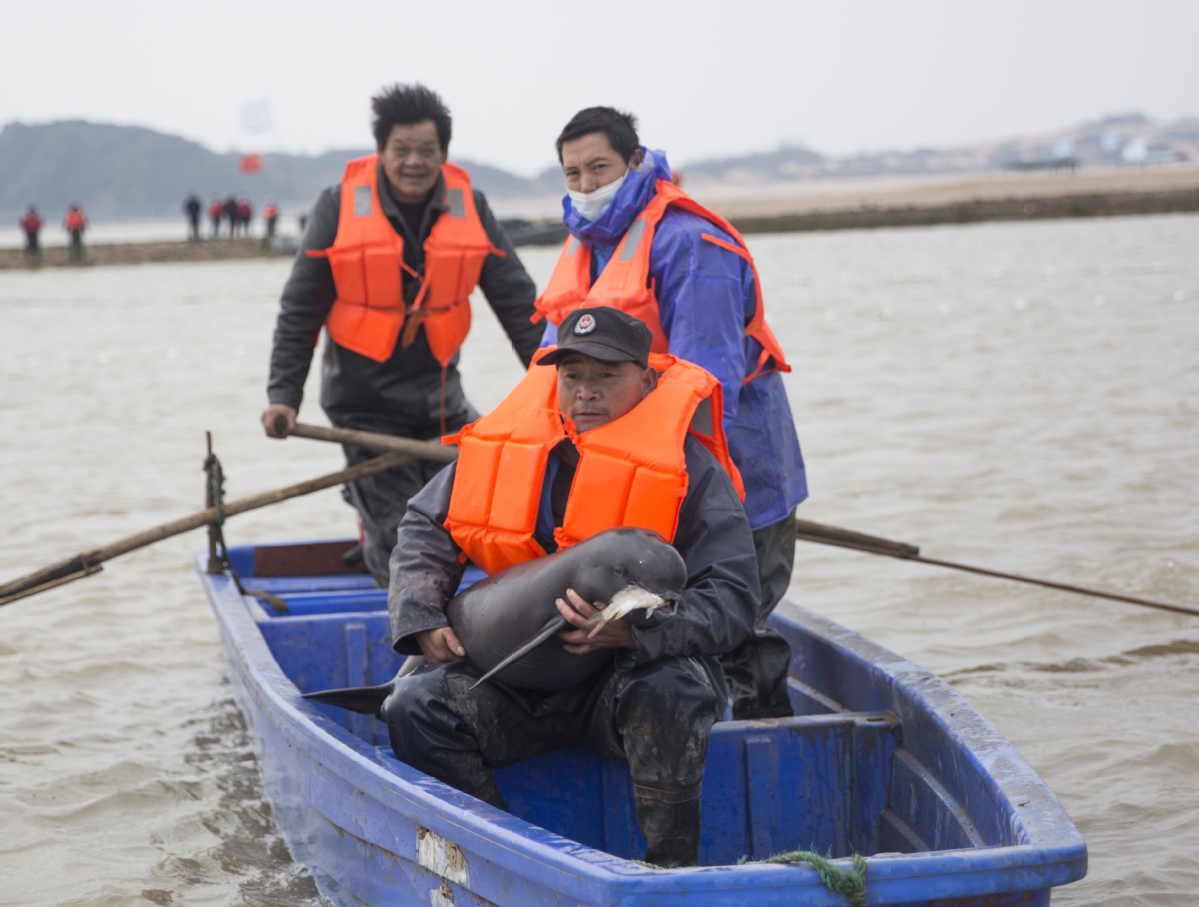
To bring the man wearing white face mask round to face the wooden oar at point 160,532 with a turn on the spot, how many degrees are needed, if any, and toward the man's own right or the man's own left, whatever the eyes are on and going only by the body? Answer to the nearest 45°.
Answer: approximately 90° to the man's own right

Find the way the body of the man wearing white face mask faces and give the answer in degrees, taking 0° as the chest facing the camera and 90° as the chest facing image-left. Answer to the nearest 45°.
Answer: approximately 45°

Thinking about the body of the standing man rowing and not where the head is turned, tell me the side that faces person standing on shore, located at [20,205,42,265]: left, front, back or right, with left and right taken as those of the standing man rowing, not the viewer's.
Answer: back

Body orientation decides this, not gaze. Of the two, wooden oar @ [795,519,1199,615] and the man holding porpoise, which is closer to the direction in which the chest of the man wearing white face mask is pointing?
the man holding porpoise

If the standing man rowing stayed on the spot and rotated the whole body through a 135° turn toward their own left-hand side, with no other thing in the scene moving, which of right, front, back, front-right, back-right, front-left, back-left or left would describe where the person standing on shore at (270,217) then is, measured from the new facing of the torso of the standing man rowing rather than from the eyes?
front-left

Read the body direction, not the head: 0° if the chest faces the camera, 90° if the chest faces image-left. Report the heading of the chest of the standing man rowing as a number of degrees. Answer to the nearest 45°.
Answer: approximately 0°

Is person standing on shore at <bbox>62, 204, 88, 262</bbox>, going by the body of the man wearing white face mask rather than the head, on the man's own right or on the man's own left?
on the man's own right
